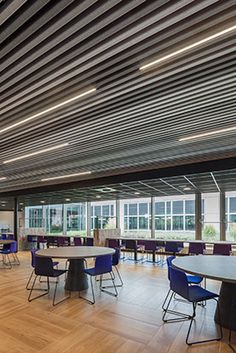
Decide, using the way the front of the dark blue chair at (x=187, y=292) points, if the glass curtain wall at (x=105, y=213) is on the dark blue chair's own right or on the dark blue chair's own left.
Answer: on the dark blue chair's own left

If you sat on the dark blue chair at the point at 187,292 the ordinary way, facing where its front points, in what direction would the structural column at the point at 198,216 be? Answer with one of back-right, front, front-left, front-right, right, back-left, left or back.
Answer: front-left

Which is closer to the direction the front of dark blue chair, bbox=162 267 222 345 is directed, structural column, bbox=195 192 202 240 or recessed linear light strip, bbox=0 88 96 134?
the structural column

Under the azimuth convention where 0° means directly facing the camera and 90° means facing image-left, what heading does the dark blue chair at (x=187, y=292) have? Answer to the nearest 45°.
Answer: approximately 225°

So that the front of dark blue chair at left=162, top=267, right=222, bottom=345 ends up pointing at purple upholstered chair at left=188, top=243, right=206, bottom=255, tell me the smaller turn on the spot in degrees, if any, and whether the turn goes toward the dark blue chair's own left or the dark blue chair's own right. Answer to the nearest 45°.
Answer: approximately 45° to the dark blue chair's own left

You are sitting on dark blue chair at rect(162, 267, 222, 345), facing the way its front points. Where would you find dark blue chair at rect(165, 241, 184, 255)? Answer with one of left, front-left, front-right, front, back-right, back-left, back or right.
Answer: front-left

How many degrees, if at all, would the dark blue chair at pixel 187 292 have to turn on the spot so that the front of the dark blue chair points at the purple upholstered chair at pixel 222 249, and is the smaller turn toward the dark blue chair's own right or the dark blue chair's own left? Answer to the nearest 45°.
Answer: approximately 45° to the dark blue chair's own left
